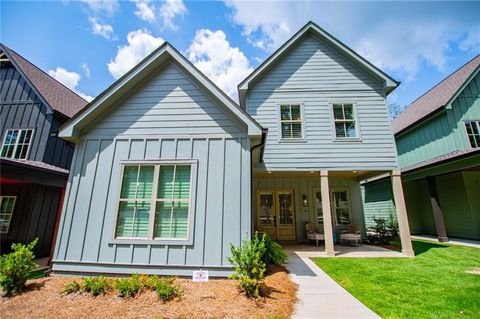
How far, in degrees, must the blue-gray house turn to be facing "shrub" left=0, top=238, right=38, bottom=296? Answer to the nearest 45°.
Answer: approximately 90° to its right

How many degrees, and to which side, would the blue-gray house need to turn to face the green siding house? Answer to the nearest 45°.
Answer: approximately 90° to its left

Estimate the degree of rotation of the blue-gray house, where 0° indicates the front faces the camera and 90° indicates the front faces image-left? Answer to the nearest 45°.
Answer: approximately 0°
